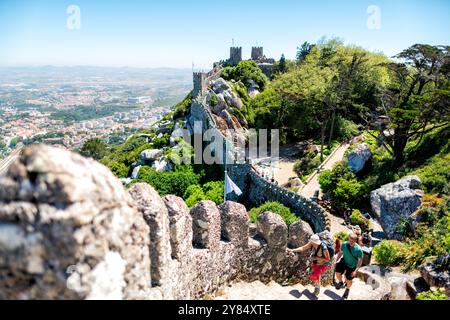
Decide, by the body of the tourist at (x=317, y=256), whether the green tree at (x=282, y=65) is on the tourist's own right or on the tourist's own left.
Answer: on the tourist's own right

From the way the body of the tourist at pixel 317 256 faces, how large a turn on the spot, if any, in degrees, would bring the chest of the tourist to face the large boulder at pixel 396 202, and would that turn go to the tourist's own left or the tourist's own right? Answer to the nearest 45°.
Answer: approximately 135° to the tourist's own right

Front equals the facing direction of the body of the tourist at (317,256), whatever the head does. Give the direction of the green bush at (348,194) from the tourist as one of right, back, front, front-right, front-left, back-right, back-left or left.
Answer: back-right

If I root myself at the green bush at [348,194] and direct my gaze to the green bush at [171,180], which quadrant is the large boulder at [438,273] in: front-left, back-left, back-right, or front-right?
back-left

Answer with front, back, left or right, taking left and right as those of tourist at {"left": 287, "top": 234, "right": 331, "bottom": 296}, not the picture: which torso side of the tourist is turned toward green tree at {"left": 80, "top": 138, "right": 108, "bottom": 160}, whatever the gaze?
right

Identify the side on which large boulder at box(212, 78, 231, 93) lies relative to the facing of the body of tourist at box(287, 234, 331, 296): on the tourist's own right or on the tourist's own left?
on the tourist's own right

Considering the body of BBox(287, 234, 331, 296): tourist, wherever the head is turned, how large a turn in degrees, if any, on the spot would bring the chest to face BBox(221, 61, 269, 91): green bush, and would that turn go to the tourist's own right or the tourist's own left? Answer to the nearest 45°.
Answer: approximately 135° to the tourist's own right

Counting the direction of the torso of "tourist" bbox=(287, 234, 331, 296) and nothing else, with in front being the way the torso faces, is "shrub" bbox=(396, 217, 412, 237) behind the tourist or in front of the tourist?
behind

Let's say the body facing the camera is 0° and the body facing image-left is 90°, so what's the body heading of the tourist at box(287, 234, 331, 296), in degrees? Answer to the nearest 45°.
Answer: approximately 45°
